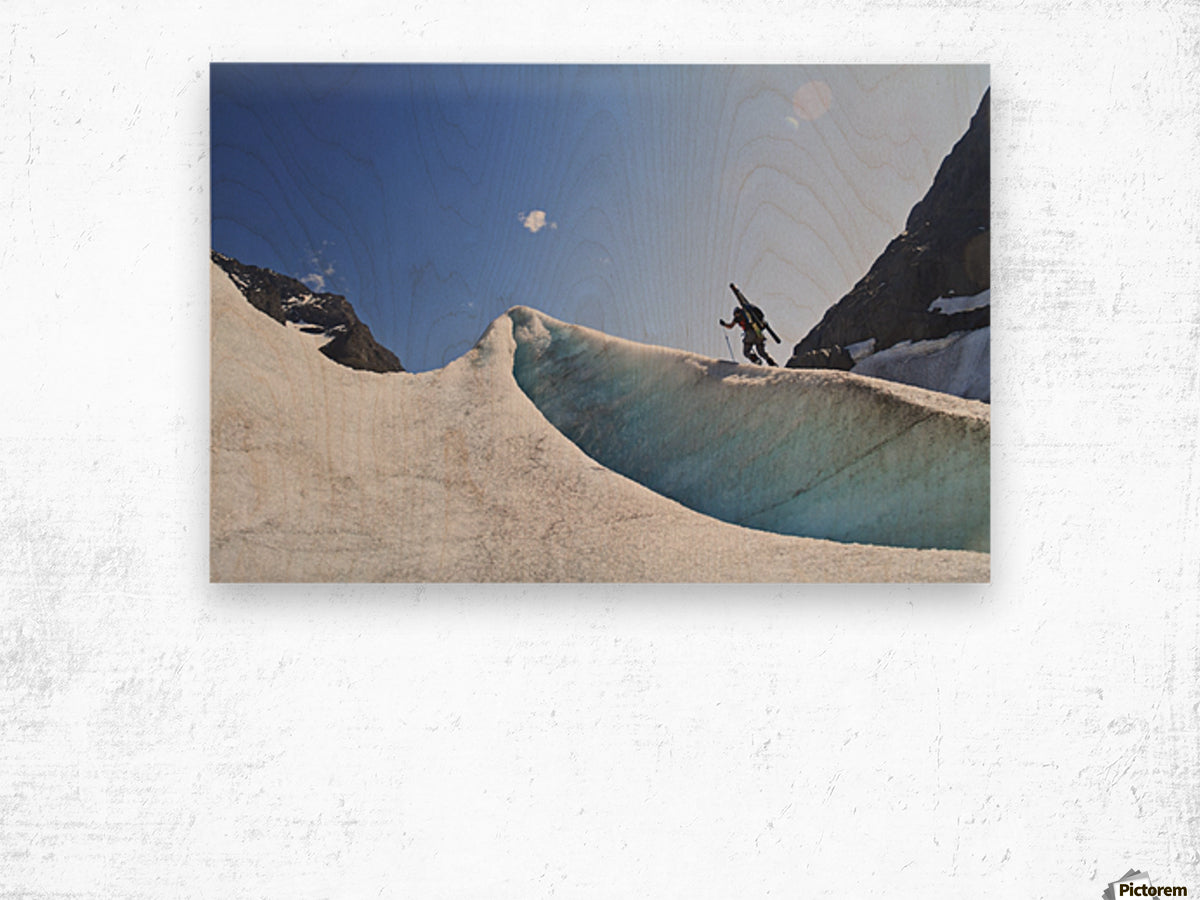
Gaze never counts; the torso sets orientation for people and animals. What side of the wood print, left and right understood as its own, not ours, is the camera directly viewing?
front
